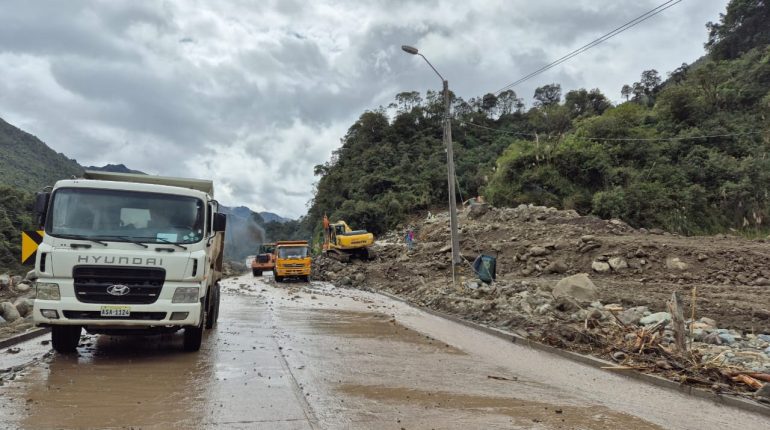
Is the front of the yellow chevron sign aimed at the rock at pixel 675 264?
no

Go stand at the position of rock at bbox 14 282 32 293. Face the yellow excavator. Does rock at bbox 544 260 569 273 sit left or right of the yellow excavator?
right

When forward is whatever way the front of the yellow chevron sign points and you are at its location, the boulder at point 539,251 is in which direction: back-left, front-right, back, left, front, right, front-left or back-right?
left

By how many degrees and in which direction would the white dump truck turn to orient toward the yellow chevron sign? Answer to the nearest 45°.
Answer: approximately 135° to its right

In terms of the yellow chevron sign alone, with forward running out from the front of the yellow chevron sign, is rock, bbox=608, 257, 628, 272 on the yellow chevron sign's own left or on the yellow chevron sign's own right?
on the yellow chevron sign's own left

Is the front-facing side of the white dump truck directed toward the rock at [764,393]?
no

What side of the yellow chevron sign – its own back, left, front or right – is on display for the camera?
front

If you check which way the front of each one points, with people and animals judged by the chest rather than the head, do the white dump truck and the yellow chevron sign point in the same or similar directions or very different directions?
same or similar directions

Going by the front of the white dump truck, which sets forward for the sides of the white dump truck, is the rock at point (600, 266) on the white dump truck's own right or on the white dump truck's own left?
on the white dump truck's own left

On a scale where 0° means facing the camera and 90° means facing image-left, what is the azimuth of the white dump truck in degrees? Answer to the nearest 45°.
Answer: approximately 0°

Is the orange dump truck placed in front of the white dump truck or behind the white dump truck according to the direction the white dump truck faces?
behind

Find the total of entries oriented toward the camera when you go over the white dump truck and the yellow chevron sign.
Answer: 2

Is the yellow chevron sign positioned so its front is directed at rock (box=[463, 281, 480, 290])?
no
